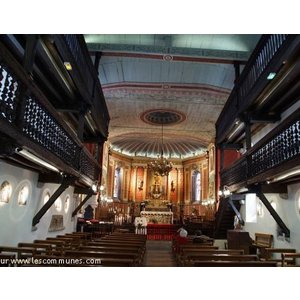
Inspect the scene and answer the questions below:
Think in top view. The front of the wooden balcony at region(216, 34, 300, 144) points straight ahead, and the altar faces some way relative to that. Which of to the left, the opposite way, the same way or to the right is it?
to the left

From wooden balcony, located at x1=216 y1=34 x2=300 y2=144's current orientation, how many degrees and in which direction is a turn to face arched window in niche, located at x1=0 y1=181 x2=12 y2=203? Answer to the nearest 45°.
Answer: approximately 45° to its left

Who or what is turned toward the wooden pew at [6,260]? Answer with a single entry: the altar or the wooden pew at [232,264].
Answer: the altar

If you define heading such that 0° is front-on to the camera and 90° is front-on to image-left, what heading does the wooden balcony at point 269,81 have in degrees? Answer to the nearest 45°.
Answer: approximately 90°

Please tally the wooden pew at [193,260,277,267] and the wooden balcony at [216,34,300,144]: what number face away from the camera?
1

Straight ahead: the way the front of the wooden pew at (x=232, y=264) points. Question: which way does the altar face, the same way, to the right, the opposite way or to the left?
the opposite way

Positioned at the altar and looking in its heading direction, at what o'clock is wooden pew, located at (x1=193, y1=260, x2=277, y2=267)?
The wooden pew is roughly at 12 o'clock from the altar.

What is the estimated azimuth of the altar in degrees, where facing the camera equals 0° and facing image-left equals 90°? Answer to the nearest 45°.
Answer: approximately 0°

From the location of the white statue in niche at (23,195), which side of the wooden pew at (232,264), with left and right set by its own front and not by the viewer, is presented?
left

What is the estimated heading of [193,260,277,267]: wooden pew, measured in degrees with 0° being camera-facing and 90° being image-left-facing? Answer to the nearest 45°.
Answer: approximately 180°
